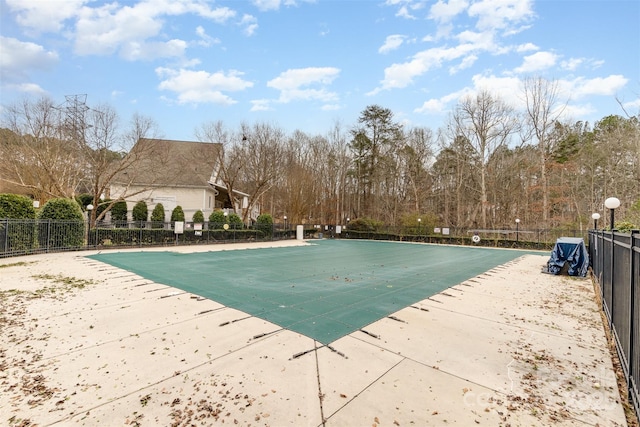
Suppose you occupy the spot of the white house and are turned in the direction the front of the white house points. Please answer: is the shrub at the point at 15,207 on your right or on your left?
on your right

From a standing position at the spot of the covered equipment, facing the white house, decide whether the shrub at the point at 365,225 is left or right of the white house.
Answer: right
